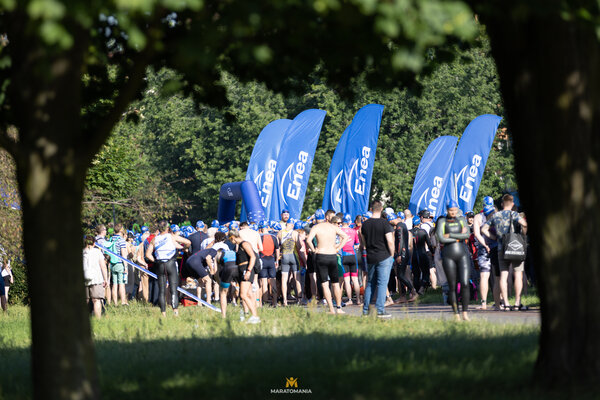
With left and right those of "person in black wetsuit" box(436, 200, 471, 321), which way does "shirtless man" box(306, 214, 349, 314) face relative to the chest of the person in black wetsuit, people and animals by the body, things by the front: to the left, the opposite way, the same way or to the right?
the opposite way

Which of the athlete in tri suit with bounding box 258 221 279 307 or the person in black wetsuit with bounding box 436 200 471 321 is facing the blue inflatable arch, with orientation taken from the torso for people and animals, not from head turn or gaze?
the athlete in tri suit

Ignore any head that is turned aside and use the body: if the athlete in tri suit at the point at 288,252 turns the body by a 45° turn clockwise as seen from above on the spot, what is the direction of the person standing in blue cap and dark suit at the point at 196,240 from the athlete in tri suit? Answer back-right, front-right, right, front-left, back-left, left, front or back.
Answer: left

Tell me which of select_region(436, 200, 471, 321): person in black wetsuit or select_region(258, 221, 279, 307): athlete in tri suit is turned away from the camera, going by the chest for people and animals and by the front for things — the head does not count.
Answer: the athlete in tri suit

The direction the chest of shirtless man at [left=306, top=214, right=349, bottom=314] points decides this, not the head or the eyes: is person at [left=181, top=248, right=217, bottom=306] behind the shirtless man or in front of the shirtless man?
in front

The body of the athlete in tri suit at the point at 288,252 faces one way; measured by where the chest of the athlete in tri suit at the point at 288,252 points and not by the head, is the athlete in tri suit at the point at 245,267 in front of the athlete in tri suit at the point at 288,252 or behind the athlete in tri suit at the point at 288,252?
behind

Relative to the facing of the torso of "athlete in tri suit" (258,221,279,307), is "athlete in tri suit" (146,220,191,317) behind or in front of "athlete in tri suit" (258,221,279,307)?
behind

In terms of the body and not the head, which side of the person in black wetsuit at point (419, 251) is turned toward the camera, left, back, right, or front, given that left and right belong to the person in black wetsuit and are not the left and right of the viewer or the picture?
back

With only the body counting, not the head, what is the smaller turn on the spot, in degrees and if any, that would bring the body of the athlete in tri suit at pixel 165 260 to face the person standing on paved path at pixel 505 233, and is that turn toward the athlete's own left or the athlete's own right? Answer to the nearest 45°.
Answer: approximately 135° to the athlete's own right

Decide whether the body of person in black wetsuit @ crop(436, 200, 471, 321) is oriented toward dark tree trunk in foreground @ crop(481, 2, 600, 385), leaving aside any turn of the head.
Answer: yes

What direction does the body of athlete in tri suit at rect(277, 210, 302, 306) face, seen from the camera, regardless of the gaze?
away from the camera

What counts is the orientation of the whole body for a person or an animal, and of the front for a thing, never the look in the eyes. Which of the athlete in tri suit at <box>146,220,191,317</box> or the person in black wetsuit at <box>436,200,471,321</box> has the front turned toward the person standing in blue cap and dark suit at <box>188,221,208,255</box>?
the athlete in tri suit

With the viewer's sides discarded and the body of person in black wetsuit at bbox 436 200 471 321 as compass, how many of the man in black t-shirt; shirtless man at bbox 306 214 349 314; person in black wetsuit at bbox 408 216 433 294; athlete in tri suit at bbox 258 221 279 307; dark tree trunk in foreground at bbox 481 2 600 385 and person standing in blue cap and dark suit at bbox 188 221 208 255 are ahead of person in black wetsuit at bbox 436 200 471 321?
1

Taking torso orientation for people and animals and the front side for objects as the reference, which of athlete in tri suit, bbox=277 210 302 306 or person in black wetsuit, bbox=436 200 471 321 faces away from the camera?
the athlete in tri suit

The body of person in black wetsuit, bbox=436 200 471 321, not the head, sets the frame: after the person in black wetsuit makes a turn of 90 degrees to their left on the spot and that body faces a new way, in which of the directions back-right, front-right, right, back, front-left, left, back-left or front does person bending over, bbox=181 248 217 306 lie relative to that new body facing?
back-left

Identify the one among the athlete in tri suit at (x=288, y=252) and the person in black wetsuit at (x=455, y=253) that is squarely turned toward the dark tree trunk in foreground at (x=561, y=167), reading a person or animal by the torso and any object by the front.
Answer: the person in black wetsuit

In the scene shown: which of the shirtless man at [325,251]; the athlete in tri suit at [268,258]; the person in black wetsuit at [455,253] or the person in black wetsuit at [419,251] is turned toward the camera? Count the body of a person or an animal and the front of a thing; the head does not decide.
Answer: the person in black wetsuit at [455,253]

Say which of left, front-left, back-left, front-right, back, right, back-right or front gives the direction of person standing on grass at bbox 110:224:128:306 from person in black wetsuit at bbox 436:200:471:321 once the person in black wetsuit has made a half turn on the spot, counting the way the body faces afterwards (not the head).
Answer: front-left

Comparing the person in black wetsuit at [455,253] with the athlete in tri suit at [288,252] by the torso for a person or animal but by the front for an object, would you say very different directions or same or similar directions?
very different directions
